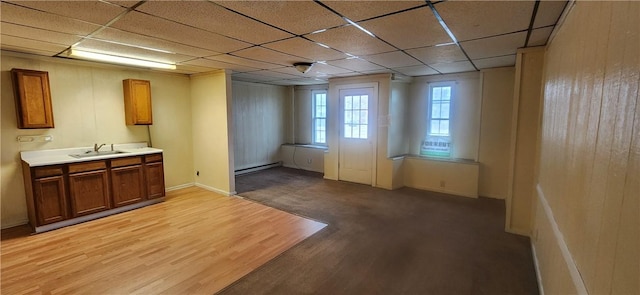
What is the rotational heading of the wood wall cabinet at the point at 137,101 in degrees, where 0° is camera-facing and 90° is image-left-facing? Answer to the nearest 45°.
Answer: approximately 315°

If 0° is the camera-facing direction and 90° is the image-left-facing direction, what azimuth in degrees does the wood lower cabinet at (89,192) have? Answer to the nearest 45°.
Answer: approximately 315°

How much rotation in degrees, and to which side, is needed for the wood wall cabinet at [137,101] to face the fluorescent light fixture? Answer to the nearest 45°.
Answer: approximately 45° to its right

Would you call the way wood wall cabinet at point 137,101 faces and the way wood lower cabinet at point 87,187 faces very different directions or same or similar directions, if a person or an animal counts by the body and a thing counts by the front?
same or similar directions

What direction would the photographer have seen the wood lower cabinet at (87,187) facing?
facing the viewer and to the right of the viewer

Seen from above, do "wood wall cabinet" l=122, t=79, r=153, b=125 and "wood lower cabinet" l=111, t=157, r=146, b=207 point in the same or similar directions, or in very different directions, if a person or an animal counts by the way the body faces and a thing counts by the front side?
same or similar directions

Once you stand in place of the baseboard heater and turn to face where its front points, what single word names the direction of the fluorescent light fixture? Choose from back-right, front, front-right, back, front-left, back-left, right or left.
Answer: right

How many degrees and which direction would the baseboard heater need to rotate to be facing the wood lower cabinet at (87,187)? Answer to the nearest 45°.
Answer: approximately 90° to its right

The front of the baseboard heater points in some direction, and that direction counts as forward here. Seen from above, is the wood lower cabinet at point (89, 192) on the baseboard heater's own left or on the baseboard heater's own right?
on the baseboard heater's own right

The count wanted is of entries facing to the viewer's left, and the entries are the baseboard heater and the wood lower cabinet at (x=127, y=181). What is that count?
0

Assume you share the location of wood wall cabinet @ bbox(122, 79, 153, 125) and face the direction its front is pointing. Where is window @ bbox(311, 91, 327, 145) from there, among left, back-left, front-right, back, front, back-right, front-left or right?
front-left

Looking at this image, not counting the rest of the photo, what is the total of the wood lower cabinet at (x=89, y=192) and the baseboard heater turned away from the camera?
0

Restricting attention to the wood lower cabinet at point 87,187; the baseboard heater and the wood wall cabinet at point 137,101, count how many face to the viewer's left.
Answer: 0

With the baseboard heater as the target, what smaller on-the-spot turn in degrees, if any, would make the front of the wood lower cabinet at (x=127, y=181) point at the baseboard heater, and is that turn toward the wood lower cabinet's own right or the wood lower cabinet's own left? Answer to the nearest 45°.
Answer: approximately 90° to the wood lower cabinet's own left

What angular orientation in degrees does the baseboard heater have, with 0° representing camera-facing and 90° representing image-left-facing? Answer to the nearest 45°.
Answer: approximately 315°
